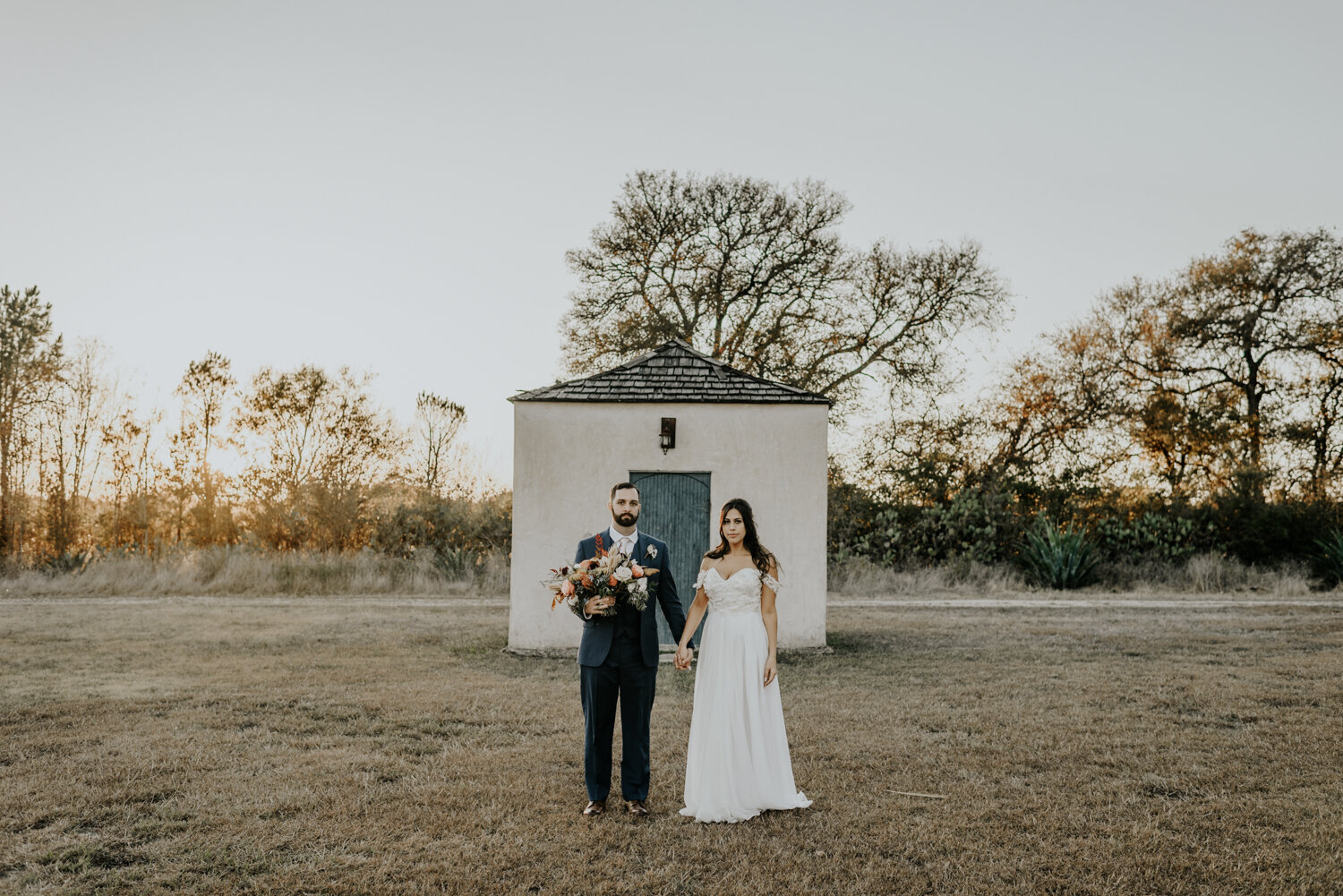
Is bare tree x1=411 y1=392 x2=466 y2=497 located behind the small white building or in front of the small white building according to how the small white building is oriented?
behind

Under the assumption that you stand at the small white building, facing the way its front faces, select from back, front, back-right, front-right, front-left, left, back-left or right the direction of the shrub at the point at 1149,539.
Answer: back-left

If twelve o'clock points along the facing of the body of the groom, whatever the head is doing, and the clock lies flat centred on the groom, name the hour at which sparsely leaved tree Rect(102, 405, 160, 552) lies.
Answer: The sparsely leaved tree is roughly at 5 o'clock from the groom.

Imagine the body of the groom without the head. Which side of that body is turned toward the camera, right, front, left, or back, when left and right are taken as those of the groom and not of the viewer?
front

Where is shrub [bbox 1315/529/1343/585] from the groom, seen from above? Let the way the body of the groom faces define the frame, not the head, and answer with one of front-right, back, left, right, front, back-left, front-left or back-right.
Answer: back-left

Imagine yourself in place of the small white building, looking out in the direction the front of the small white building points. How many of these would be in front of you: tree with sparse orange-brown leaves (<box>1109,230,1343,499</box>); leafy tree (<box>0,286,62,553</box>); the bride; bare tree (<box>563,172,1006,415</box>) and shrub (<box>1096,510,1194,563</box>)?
1

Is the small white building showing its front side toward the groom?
yes

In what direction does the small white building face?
toward the camera

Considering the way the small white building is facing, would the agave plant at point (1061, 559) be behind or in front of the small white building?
behind

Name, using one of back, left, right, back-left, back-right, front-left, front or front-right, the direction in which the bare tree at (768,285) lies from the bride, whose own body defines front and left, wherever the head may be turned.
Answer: back

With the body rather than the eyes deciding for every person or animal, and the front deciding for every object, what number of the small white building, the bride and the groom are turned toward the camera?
3
